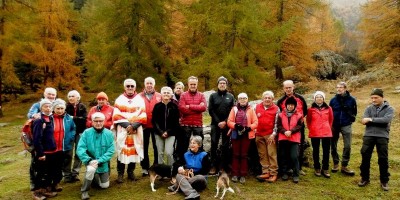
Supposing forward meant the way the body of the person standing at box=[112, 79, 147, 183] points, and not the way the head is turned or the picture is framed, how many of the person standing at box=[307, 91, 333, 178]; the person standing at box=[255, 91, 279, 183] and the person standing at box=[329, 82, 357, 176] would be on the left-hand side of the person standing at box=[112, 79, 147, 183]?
3

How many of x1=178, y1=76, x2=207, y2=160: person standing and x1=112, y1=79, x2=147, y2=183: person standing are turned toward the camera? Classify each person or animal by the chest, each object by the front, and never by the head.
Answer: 2

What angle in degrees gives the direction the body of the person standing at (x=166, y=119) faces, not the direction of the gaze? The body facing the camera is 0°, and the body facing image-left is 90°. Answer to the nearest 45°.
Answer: approximately 0°

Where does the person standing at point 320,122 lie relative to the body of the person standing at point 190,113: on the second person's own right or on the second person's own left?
on the second person's own left

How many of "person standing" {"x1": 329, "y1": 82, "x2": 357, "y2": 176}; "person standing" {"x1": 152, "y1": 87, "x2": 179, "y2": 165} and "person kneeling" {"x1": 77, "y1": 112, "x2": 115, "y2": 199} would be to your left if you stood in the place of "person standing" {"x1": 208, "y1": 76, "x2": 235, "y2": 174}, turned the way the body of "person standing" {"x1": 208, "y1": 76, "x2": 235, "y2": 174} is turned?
1

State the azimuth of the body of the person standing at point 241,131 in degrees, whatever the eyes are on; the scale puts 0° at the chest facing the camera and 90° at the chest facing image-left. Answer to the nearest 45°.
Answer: approximately 0°

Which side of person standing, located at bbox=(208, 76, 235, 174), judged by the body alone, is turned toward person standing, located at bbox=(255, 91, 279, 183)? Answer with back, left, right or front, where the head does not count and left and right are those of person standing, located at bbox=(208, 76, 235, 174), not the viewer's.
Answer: left

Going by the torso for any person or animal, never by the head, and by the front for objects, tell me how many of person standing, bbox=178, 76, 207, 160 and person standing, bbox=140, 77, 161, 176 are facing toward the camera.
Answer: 2

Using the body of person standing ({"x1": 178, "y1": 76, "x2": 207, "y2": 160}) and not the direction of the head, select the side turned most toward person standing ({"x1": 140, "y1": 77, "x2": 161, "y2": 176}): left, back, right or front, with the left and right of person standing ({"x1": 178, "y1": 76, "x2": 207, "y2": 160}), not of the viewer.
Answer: right

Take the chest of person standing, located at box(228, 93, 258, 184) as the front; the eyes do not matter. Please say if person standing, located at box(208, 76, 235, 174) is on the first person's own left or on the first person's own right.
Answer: on the first person's own right
